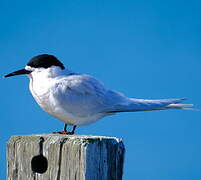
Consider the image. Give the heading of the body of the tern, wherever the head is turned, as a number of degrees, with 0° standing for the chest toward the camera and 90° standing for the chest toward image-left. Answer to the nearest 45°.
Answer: approximately 90°
